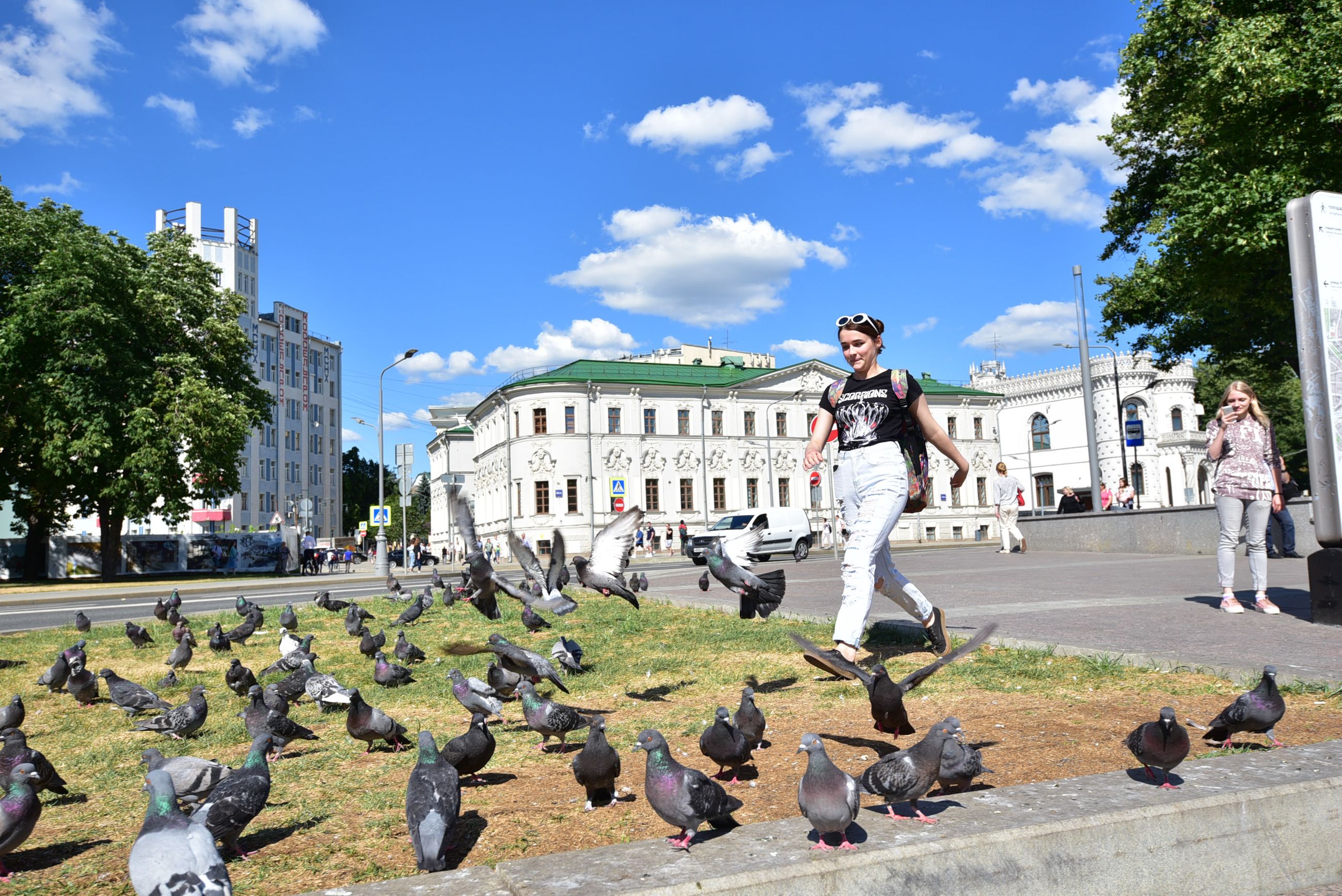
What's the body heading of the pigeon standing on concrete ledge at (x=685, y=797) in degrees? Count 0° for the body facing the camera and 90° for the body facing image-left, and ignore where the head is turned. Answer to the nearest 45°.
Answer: approximately 45°

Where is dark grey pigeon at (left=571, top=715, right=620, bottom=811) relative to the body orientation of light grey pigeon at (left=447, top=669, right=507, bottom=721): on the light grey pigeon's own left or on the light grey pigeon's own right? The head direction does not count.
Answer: on the light grey pigeon's own left

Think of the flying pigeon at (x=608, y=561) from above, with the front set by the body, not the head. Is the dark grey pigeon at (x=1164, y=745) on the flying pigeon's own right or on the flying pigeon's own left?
on the flying pigeon's own left

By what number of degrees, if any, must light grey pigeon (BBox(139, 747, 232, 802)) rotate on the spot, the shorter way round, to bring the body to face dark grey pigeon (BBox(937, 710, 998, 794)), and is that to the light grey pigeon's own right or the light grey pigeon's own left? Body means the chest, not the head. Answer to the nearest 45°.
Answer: approximately 135° to the light grey pigeon's own left

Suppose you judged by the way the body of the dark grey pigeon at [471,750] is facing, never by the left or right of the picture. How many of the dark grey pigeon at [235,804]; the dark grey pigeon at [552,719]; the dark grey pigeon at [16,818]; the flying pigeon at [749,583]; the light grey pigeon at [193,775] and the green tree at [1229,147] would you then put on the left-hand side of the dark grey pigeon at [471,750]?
3

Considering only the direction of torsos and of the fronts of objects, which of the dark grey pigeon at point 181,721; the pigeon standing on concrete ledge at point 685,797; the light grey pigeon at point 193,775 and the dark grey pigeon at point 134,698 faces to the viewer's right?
the dark grey pigeon at point 181,721

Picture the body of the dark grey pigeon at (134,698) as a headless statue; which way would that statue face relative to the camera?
to the viewer's left

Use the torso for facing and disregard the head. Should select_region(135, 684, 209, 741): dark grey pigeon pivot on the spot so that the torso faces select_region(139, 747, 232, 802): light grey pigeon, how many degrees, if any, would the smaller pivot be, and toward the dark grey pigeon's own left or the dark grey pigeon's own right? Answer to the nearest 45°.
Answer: approximately 90° to the dark grey pigeon's own right

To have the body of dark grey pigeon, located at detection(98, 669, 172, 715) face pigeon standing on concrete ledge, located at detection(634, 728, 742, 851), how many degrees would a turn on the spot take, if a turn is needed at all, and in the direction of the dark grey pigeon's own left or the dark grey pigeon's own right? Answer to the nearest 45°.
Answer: approximately 90° to the dark grey pigeon's own left

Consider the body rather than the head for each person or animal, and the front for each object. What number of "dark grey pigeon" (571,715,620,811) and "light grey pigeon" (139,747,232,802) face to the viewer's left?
1

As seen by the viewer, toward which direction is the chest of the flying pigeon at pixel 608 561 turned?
to the viewer's left

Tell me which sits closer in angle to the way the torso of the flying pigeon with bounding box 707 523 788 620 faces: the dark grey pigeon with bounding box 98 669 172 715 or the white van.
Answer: the dark grey pigeon

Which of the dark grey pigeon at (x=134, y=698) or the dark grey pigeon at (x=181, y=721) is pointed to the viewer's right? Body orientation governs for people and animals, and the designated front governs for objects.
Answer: the dark grey pigeon at (x=181, y=721)
